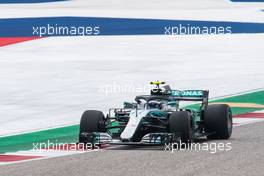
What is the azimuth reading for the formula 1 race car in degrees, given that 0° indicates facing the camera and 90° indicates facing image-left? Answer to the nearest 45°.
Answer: approximately 0°
